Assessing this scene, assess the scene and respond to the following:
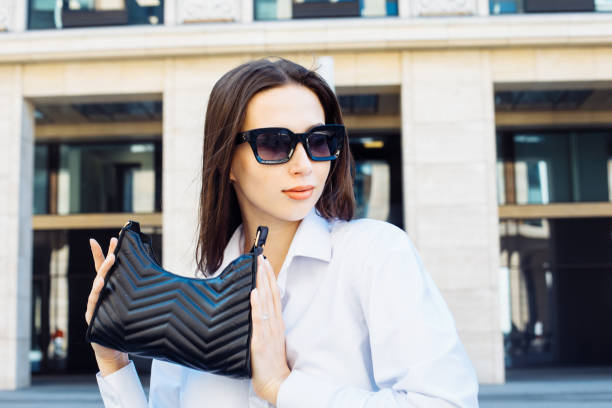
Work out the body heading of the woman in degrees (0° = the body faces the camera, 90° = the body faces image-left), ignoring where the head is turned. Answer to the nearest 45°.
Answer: approximately 45°
